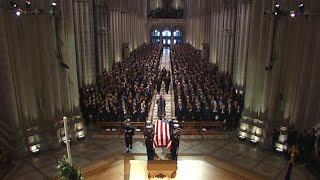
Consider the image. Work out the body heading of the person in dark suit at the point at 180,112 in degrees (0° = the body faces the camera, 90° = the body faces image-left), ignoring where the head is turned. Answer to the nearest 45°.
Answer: approximately 0°

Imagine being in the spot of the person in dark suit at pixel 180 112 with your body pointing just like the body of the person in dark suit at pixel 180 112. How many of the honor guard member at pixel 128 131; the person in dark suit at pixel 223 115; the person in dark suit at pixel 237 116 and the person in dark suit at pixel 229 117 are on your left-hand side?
3

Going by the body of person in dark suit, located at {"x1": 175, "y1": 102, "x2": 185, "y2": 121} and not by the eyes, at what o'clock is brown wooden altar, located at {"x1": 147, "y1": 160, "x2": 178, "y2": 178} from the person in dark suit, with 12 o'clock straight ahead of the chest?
The brown wooden altar is roughly at 12 o'clock from the person in dark suit.

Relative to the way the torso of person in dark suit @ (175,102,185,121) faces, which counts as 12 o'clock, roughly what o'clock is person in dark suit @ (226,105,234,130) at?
person in dark suit @ (226,105,234,130) is roughly at 9 o'clock from person in dark suit @ (175,102,185,121).

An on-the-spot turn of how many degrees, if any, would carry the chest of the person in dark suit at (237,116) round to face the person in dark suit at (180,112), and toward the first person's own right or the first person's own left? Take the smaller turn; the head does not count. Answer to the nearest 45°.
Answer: approximately 45° to the first person's own right

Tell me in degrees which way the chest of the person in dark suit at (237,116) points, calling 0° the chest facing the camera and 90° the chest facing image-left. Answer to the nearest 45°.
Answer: approximately 45°

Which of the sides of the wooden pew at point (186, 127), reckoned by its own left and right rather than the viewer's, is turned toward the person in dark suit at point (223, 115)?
left

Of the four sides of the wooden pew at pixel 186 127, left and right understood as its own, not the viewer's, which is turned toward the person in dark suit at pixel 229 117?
left

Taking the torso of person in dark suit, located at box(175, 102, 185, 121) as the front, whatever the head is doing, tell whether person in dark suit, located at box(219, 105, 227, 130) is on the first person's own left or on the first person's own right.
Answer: on the first person's own left

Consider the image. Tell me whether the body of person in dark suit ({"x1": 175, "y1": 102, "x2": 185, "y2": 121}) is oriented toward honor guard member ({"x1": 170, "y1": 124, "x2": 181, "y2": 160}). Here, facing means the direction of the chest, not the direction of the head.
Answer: yes

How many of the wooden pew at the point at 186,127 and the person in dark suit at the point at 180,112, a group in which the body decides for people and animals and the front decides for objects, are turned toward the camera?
2
